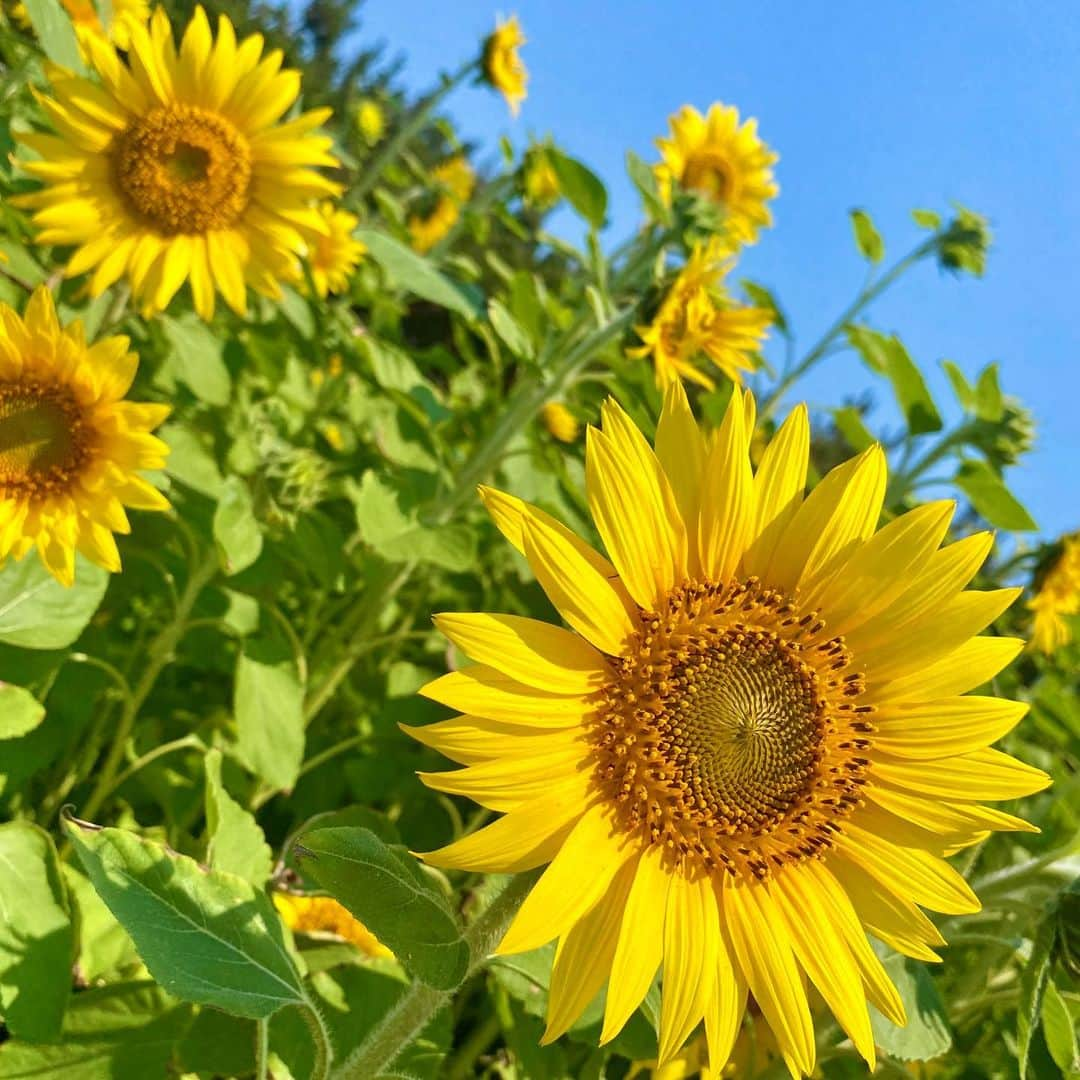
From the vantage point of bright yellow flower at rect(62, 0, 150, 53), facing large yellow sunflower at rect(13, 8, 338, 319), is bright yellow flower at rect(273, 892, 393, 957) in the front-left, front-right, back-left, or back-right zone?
front-left

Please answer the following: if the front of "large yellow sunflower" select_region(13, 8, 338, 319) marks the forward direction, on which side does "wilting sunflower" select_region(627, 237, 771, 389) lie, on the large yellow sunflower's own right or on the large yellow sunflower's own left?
on the large yellow sunflower's own left

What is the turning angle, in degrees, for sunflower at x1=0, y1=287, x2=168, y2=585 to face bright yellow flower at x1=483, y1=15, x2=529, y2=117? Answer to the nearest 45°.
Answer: approximately 180°

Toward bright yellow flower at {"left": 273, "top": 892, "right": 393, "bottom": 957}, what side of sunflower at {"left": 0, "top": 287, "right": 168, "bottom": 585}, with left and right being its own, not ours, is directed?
left

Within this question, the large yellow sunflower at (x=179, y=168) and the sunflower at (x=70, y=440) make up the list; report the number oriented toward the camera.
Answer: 2

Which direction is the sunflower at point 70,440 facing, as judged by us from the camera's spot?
facing the viewer

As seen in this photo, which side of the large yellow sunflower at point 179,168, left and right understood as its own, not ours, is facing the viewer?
front

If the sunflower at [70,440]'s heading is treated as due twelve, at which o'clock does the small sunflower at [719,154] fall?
The small sunflower is roughly at 7 o'clock from the sunflower.

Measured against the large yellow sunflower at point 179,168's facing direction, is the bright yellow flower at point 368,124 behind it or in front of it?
behind

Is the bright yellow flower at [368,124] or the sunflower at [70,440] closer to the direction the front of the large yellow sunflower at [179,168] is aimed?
the sunflower

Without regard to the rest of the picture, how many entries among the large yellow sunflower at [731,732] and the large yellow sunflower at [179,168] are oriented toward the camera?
2

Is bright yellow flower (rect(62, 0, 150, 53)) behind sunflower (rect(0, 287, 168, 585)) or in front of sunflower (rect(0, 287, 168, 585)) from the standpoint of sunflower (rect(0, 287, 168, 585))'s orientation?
behind
